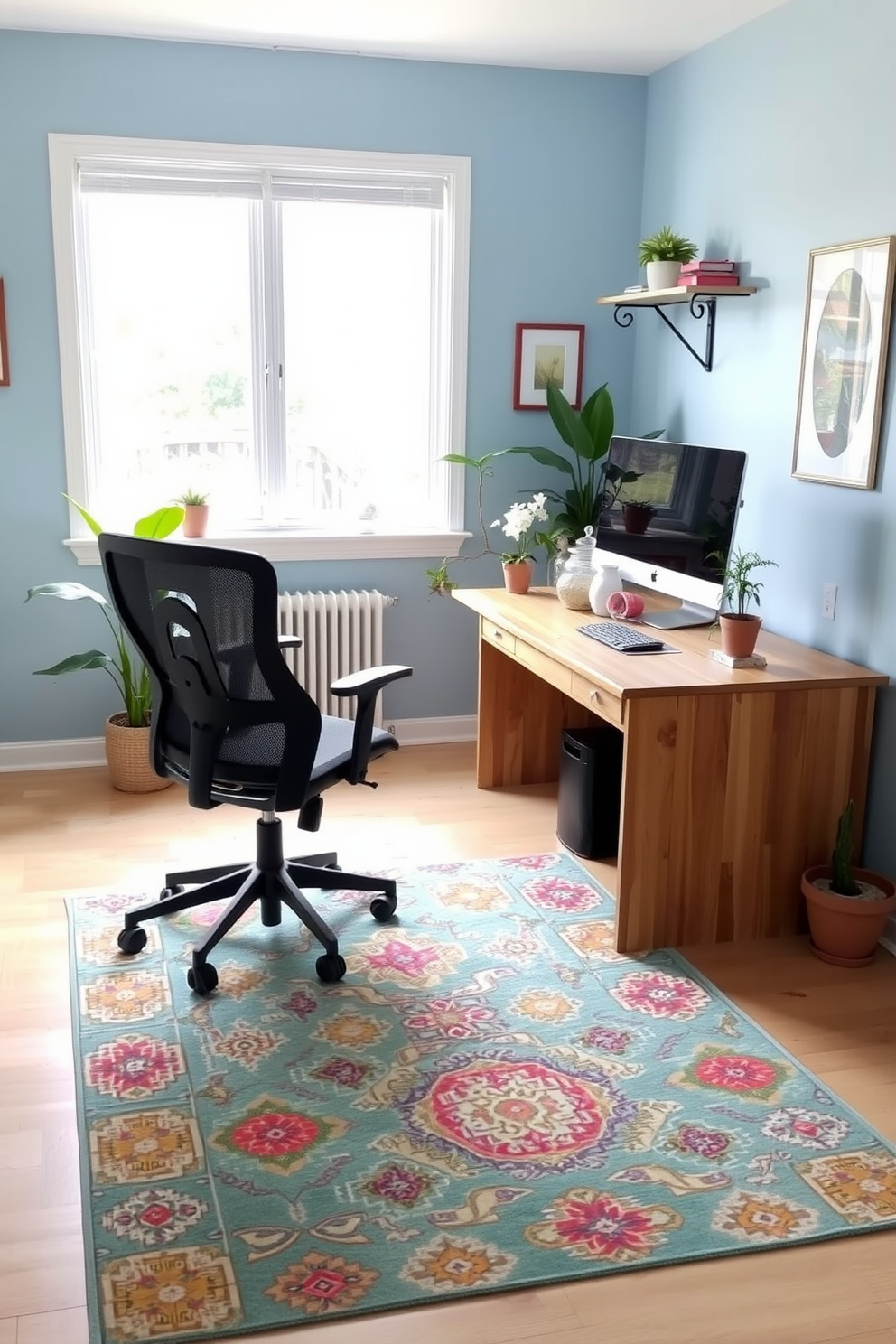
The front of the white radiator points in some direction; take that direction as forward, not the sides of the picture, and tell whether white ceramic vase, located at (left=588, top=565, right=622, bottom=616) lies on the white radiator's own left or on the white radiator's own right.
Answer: on the white radiator's own left

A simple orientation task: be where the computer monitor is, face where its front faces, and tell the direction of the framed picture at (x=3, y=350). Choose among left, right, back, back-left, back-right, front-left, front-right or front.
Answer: front-right

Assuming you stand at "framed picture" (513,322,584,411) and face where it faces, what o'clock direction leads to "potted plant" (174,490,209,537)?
The potted plant is roughly at 2 o'clock from the framed picture.

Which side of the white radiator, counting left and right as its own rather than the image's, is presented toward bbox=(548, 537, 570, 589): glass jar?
left

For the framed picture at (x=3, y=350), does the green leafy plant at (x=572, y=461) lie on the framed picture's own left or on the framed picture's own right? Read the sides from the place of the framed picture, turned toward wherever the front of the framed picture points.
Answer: on the framed picture's own left

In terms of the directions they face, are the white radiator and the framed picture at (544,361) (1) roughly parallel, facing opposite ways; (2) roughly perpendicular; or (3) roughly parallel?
roughly parallel

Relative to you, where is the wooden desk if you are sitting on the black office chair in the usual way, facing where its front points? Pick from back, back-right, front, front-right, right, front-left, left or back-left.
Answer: front-right

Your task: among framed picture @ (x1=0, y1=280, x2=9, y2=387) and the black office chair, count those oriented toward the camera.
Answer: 1

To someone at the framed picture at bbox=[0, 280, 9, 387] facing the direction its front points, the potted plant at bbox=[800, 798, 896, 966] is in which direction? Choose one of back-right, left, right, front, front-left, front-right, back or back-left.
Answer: front-left

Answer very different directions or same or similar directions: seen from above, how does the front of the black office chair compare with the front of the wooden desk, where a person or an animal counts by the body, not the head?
very different directions

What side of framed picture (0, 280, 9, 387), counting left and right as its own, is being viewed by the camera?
front

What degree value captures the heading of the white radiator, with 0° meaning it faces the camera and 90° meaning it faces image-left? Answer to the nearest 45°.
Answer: approximately 0°

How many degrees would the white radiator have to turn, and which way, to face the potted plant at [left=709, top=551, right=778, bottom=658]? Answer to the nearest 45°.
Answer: approximately 45° to its left

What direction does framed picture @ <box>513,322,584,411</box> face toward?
toward the camera

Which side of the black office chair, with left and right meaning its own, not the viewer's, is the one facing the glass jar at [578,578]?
front

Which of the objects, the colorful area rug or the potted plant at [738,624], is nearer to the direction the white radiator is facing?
the colorful area rug

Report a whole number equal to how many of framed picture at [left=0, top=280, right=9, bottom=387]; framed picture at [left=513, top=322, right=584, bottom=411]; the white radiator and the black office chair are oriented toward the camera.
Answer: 3

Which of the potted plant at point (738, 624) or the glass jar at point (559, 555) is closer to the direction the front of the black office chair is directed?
the glass jar

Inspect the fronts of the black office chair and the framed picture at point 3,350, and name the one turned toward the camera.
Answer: the framed picture
